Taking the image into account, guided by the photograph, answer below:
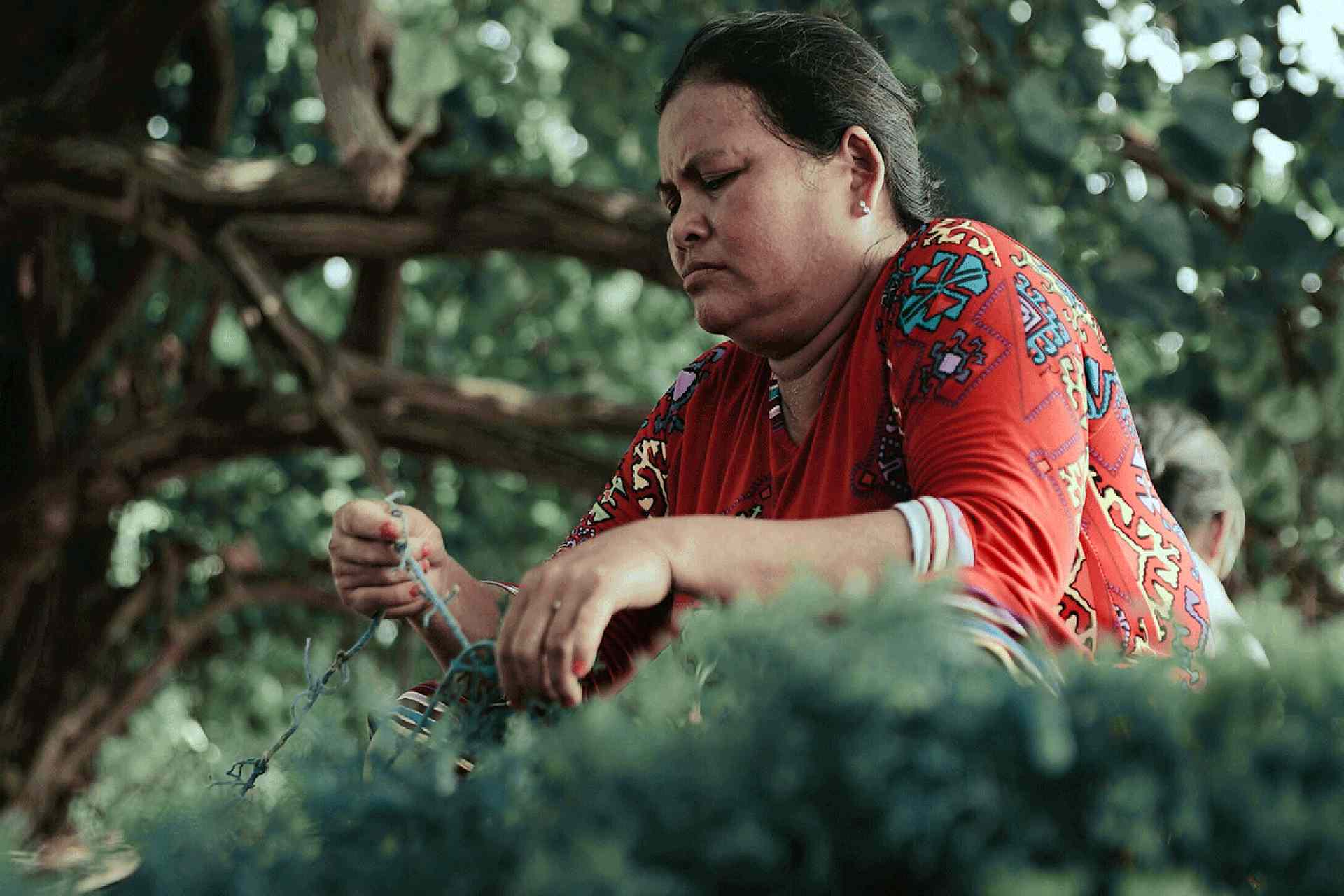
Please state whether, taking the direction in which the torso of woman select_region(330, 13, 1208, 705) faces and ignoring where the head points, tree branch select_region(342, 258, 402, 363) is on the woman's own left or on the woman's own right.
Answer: on the woman's own right

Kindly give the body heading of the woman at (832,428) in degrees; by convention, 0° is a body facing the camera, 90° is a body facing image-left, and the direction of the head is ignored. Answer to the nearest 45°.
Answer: approximately 45°

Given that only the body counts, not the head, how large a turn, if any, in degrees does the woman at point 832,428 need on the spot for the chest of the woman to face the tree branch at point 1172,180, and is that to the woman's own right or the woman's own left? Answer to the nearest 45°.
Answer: approximately 135° to the woman's own right

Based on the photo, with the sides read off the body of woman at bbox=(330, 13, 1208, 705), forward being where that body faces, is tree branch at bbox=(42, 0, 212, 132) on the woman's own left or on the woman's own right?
on the woman's own right

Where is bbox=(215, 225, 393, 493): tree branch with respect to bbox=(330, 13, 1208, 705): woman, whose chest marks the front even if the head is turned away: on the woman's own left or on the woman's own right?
on the woman's own right

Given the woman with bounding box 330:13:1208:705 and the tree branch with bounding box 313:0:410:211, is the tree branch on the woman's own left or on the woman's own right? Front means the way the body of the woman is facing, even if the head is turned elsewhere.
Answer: on the woman's own right

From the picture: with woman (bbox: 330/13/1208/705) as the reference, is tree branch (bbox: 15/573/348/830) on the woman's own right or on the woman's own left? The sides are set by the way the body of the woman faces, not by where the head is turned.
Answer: on the woman's own right
